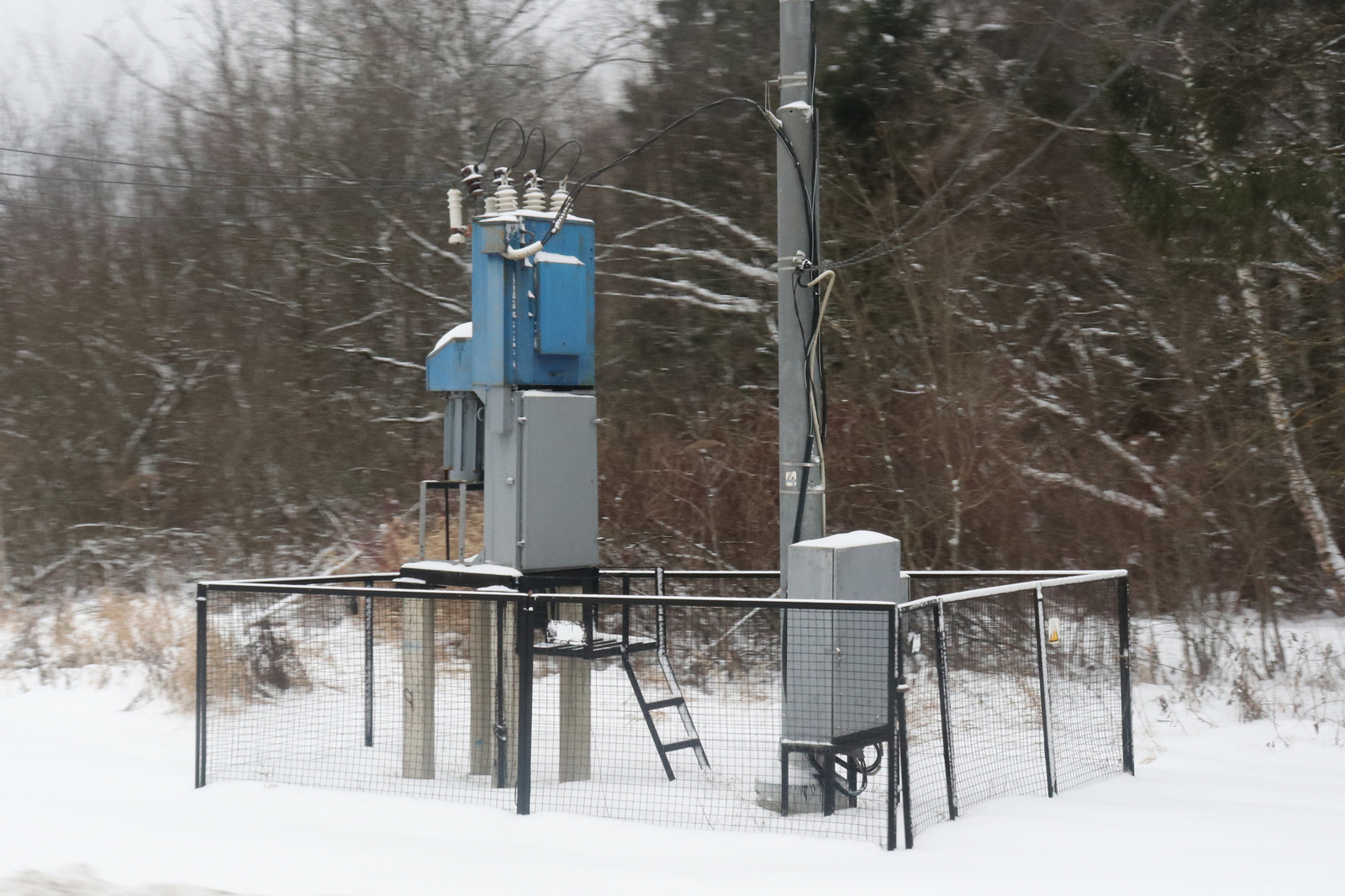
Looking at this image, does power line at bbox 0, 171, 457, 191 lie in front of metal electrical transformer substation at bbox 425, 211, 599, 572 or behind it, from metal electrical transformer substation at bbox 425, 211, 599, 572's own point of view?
behind

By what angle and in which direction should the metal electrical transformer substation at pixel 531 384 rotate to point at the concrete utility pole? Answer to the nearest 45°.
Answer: approximately 45° to its left

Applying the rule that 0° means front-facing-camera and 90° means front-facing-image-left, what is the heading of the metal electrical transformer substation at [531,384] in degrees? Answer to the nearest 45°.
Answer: approximately 315°

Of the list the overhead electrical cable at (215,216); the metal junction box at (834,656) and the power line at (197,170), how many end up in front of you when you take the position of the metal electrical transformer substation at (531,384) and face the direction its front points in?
1

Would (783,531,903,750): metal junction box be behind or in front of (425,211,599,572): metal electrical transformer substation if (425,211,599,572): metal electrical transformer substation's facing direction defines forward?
in front

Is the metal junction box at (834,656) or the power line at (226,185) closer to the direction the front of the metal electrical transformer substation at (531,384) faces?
the metal junction box
